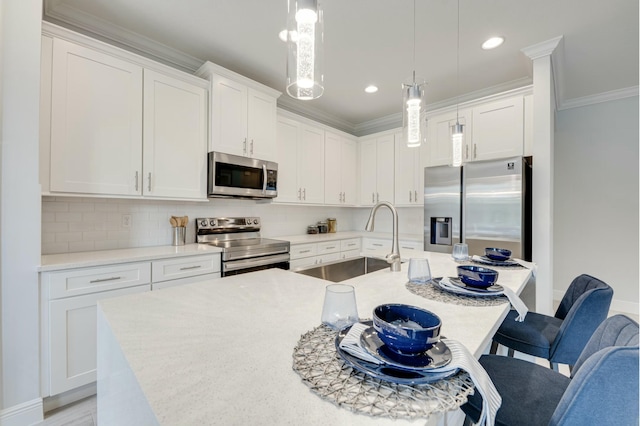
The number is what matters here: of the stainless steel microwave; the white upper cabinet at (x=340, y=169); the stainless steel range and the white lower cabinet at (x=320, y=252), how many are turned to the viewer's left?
0

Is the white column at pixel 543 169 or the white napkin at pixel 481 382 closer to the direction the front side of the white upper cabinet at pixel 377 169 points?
the white napkin

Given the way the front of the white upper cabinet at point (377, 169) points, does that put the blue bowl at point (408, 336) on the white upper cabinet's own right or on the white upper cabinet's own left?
on the white upper cabinet's own left

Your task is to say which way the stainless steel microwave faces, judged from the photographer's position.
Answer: facing the viewer and to the right of the viewer

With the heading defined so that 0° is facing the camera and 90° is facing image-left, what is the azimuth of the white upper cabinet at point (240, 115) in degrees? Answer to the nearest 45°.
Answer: approximately 315°

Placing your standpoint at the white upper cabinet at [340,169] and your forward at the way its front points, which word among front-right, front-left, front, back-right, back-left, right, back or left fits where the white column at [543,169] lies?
front

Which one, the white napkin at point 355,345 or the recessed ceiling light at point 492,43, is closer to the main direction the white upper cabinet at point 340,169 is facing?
the recessed ceiling light

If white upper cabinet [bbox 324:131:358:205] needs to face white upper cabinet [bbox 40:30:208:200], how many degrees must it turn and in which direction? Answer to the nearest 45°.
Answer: approximately 90° to its right

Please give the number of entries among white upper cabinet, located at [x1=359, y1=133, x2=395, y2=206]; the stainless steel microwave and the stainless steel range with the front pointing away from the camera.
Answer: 0

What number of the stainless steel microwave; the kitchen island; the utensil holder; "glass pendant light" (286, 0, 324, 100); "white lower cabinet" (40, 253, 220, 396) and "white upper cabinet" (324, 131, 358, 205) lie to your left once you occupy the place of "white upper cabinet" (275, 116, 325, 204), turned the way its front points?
1

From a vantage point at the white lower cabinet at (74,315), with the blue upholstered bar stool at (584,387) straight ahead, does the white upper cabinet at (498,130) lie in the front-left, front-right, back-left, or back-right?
front-left

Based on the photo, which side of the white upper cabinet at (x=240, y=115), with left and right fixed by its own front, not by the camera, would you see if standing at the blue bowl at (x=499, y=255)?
front

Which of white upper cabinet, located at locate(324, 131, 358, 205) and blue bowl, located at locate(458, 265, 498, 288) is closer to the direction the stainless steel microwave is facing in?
the blue bowl

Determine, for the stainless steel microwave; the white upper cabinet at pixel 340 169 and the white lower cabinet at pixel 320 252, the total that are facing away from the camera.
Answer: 0
